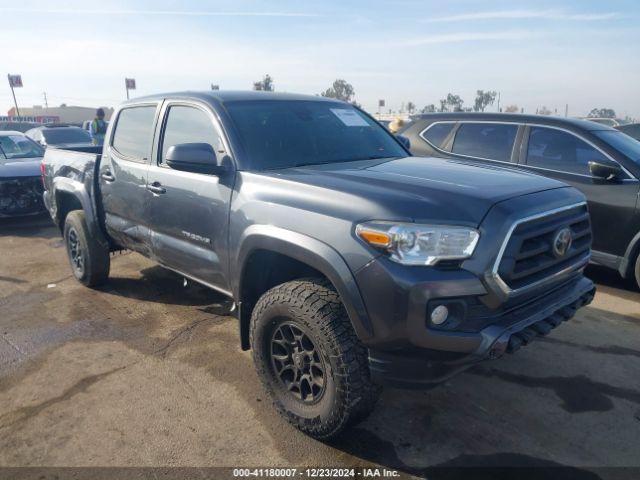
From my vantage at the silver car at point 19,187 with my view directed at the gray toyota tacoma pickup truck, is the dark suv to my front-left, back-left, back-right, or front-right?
front-left

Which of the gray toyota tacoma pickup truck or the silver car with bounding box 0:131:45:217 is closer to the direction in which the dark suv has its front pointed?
the gray toyota tacoma pickup truck

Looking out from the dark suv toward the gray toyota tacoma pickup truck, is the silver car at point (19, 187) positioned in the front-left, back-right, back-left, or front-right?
front-right

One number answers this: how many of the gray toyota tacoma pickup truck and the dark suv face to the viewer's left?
0

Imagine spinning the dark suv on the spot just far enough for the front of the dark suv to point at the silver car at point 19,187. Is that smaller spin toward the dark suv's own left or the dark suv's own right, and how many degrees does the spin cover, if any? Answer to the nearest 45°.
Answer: approximately 135° to the dark suv's own right

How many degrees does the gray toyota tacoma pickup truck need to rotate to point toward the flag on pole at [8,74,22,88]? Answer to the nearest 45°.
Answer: approximately 180°

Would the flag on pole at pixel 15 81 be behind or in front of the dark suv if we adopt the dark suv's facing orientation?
behind

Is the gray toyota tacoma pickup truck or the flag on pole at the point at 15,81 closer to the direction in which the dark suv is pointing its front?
the gray toyota tacoma pickup truck

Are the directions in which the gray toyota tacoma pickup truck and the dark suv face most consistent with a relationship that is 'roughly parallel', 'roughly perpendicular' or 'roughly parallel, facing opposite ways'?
roughly parallel

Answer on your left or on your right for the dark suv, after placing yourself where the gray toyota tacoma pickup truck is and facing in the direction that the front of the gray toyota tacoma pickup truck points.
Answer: on your left

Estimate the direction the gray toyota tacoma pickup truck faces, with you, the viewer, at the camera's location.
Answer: facing the viewer and to the right of the viewer

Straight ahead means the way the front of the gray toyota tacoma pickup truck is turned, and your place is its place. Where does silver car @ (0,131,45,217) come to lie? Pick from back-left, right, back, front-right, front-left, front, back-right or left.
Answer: back
